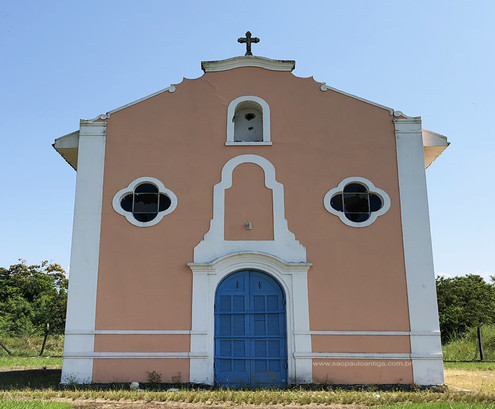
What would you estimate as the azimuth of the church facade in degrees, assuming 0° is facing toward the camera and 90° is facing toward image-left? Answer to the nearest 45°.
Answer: approximately 0°

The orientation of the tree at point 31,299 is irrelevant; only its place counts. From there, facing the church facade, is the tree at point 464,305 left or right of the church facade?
left

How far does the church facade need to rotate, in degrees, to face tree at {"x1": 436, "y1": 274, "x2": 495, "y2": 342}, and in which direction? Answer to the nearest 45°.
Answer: approximately 135° to its left

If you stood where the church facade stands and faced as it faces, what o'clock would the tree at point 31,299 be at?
The tree is roughly at 5 o'clock from the church facade.
